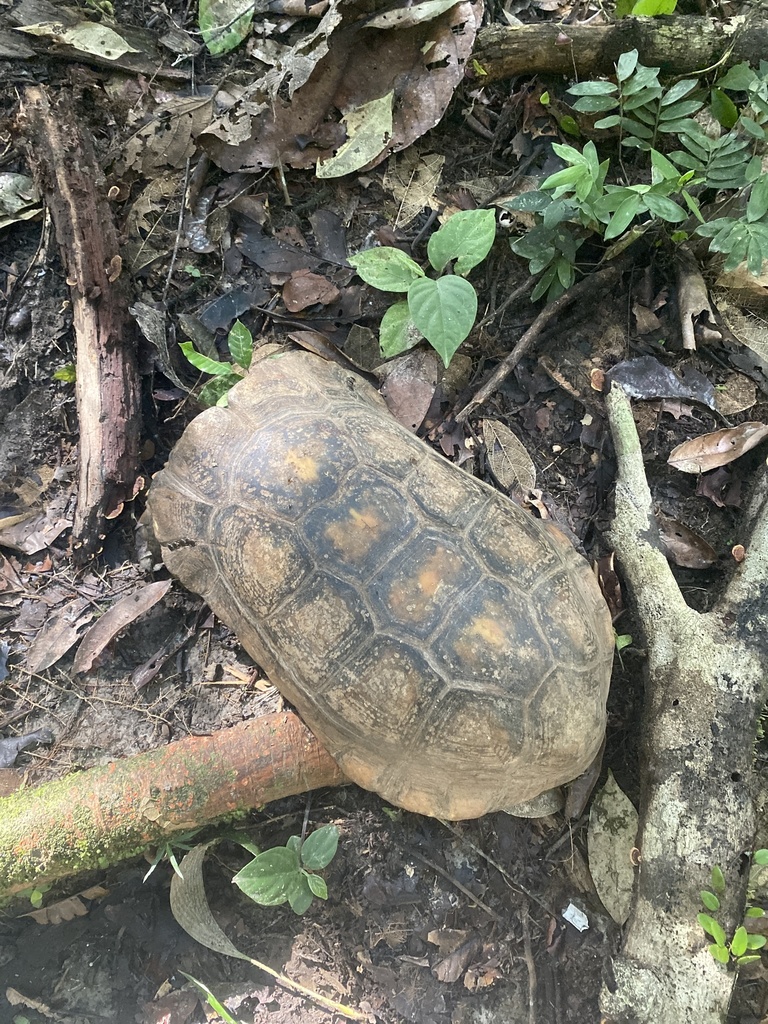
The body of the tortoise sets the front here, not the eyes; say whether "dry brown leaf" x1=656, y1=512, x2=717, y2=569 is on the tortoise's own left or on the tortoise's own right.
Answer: on the tortoise's own right

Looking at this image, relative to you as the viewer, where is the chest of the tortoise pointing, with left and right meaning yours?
facing away from the viewer and to the left of the viewer

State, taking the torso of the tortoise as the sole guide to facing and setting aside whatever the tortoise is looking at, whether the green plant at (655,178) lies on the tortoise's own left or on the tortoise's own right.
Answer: on the tortoise's own right

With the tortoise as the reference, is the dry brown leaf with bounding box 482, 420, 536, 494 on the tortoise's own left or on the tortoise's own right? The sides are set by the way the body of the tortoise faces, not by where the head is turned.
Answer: on the tortoise's own right

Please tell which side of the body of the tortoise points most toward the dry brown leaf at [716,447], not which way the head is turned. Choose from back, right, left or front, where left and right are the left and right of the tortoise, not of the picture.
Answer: right
